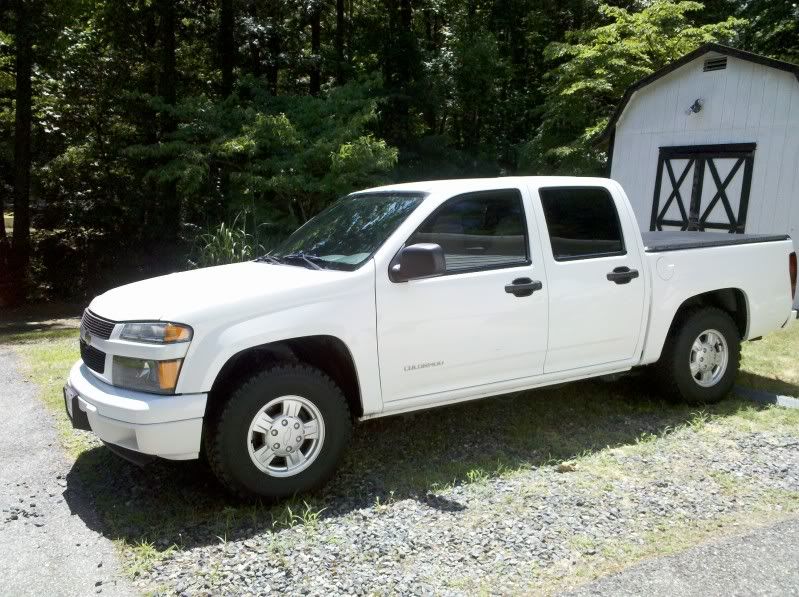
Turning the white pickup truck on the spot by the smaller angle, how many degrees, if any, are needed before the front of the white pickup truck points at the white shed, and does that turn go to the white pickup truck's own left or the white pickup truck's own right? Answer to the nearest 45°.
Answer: approximately 180°

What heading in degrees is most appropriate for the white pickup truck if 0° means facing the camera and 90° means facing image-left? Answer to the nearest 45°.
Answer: approximately 45°

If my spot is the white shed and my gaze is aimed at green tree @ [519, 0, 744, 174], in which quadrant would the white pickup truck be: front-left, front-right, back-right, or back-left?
back-left

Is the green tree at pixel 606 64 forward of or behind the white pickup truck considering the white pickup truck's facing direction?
behind
